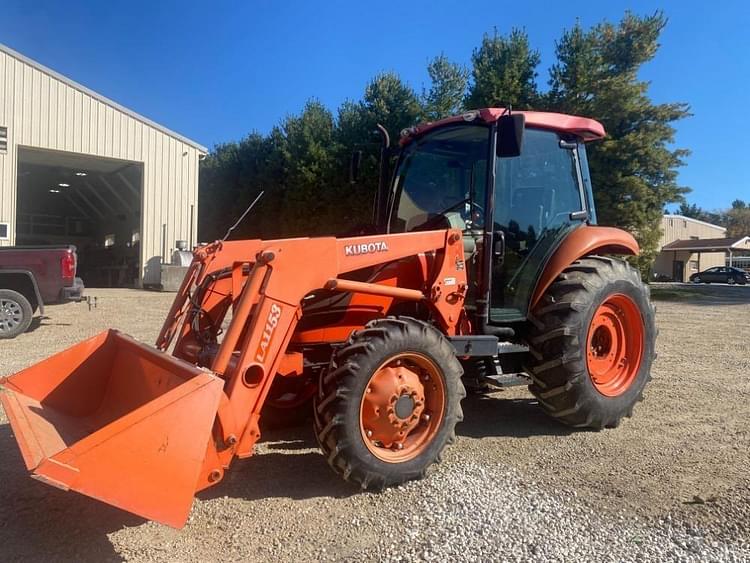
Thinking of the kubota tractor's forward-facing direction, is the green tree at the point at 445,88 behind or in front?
behind

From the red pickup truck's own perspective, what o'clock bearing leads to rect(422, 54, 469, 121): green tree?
The green tree is roughly at 5 o'clock from the red pickup truck.

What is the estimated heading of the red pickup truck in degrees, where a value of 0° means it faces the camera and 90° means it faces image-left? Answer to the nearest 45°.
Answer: approximately 90°

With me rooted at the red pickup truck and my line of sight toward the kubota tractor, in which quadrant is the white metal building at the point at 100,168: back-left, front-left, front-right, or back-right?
back-left

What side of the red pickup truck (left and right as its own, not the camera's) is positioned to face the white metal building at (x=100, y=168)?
right

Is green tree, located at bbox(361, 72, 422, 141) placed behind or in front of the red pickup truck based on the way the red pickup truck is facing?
behind

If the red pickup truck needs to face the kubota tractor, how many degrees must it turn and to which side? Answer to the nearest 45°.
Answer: approximately 90° to its left

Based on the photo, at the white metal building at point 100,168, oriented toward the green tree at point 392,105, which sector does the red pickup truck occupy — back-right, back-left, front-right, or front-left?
back-right
